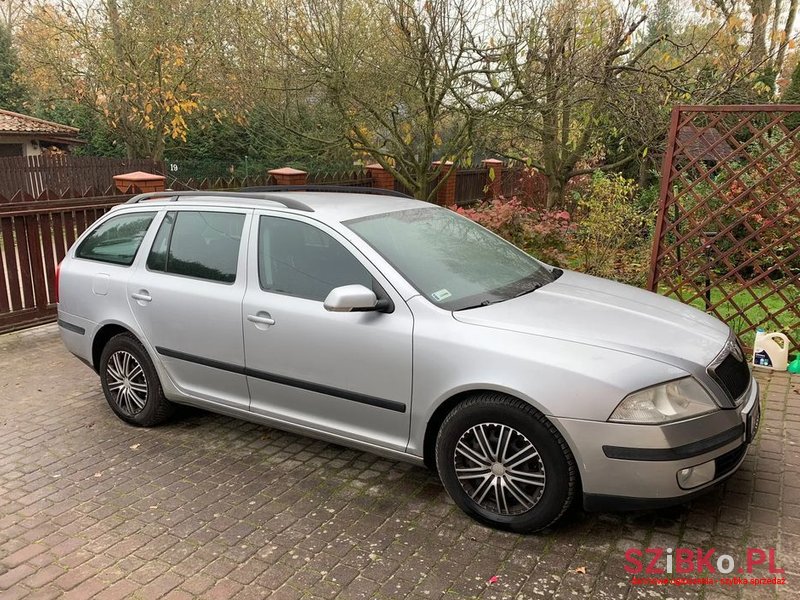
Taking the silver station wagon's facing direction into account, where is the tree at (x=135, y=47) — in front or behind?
behind

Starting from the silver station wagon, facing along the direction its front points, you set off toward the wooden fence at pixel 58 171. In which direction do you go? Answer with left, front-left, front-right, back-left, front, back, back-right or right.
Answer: back

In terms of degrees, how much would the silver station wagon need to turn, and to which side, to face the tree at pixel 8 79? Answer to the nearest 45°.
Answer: approximately 180°

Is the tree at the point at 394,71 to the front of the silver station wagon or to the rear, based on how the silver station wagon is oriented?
to the rear

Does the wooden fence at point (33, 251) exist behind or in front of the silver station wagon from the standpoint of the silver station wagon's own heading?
behind

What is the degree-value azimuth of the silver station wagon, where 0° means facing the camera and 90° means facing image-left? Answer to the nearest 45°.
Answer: approximately 315°

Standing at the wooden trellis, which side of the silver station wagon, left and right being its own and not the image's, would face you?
left

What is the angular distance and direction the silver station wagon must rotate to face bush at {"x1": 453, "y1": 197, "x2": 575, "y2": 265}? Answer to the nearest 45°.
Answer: approximately 135° to its left

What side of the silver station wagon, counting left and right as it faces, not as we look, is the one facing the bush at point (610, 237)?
left

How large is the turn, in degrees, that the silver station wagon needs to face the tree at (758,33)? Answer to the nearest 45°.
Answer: approximately 90° to its left

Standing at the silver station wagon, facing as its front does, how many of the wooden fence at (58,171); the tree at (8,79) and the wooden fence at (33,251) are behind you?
3
